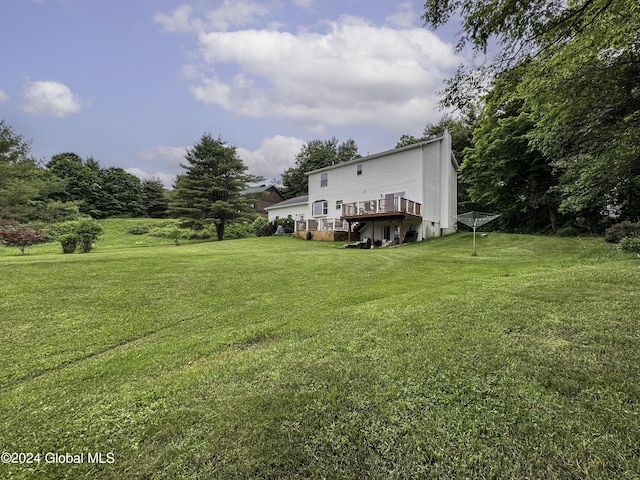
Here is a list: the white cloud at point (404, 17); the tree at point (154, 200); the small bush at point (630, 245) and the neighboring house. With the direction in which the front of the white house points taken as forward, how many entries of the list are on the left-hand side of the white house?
2

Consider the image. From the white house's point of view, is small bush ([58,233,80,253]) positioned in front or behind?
behind

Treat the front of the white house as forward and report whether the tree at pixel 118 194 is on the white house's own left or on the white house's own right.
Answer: on the white house's own left

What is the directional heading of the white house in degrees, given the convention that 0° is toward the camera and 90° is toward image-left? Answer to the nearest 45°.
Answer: approximately 225°

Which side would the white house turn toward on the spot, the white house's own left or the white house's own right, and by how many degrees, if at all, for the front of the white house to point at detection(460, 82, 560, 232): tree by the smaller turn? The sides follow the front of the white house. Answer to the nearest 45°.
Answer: approximately 45° to the white house's own right

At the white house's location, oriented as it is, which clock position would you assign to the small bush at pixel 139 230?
The small bush is roughly at 8 o'clock from the white house.

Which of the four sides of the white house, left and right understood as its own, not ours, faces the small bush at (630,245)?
right

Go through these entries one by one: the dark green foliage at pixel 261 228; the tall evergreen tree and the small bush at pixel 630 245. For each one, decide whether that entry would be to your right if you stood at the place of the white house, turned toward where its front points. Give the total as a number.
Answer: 1

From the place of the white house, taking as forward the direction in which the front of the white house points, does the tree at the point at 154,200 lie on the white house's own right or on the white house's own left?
on the white house's own left

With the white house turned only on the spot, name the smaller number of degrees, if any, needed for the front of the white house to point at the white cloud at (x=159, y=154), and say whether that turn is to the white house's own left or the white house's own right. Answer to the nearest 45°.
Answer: approximately 90° to the white house's own left

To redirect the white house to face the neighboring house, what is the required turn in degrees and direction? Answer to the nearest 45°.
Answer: approximately 90° to its left
